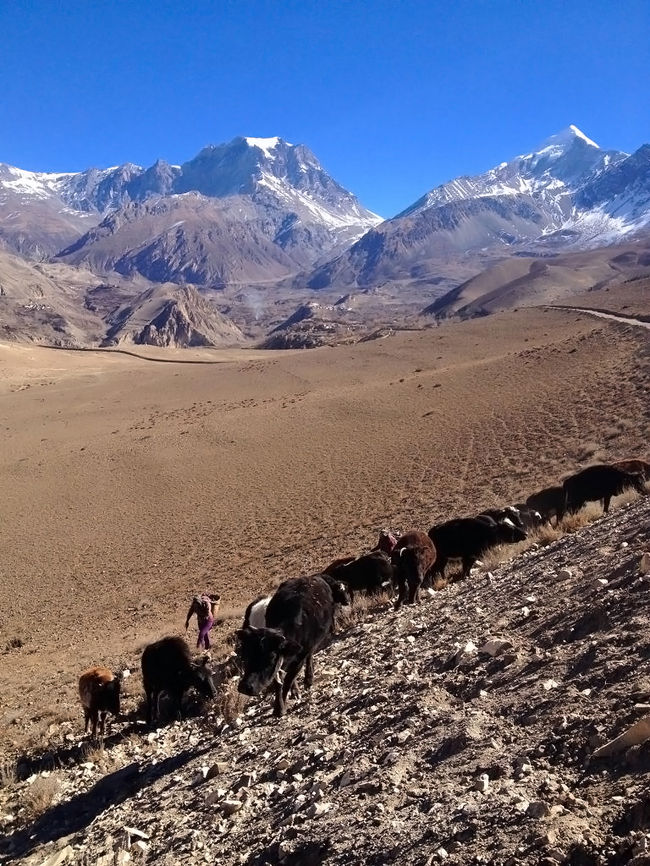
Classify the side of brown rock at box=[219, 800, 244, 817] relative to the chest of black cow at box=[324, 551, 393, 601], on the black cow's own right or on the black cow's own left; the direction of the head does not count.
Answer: on the black cow's own left

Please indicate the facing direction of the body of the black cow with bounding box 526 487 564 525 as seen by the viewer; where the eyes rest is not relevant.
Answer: to the viewer's left

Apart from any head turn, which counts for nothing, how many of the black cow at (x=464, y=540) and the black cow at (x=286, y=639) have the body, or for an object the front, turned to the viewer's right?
1

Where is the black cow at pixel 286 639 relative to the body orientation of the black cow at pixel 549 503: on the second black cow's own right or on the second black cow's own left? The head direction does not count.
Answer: on the second black cow's own left

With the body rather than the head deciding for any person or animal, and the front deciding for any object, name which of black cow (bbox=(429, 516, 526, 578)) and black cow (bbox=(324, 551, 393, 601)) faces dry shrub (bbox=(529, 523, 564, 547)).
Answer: black cow (bbox=(429, 516, 526, 578))

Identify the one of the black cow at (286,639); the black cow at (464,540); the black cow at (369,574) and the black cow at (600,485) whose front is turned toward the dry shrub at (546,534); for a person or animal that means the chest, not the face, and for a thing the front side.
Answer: the black cow at (464,540)

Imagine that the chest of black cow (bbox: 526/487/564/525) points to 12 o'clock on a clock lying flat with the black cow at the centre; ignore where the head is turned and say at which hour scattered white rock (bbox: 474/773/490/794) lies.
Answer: The scattered white rock is roughly at 9 o'clock from the black cow.
